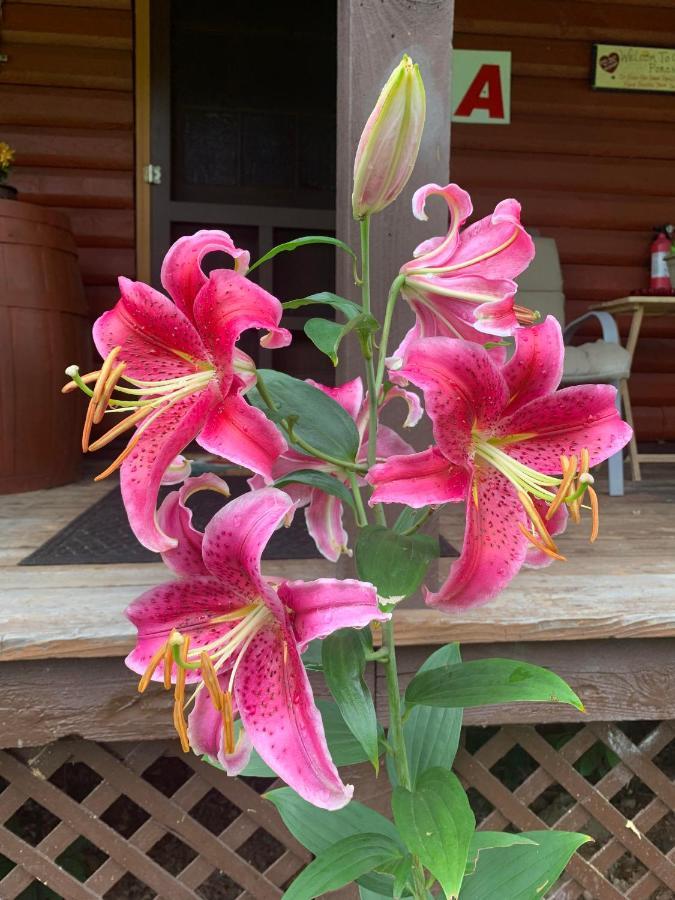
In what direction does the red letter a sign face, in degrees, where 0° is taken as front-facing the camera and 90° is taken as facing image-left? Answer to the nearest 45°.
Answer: approximately 0°

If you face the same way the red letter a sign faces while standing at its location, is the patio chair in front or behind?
in front

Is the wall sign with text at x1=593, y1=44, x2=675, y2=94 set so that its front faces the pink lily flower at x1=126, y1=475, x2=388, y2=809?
yes

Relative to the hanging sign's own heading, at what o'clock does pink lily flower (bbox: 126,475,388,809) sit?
The pink lily flower is roughly at 12 o'clock from the hanging sign.

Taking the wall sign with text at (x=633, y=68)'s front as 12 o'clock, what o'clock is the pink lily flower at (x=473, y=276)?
The pink lily flower is roughly at 12 o'clock from the wall sign with text.

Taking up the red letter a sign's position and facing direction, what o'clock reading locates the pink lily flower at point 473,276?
The pink lily flower is roughly at 12 o'clock from the red letter a sign.

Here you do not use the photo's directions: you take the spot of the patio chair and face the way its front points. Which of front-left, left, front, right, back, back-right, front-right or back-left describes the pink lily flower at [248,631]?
front-right

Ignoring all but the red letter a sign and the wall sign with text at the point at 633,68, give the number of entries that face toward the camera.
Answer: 2

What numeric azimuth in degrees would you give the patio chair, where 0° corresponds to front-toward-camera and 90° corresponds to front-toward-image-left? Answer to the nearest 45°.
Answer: approximately 315°
